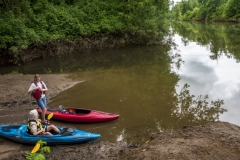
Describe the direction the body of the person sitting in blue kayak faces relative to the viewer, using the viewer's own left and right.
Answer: facing to the right of the viewer

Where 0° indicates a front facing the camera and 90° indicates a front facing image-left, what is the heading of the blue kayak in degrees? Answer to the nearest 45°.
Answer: approximately 270°

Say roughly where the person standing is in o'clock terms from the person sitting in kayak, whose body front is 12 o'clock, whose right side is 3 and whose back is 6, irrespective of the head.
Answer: The person standing is roughly at 9 o'clock from the person sitting in kayak.

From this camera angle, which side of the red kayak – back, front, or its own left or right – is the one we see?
right
